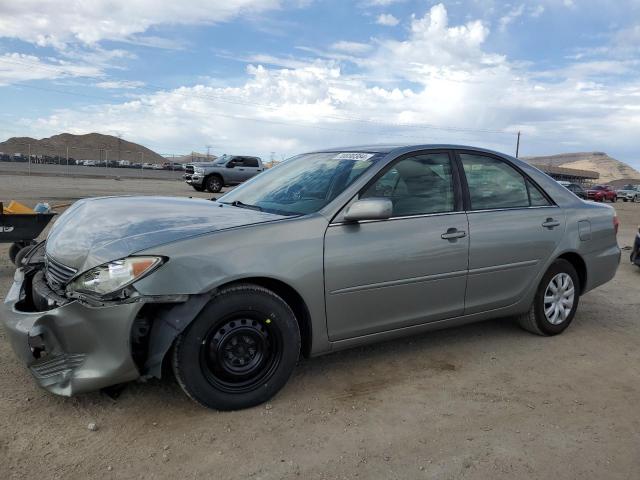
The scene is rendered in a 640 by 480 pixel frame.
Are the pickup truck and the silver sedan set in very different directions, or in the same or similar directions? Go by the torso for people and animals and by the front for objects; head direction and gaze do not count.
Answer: same or similar directions

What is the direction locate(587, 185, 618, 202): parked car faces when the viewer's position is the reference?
facing the viewer and to the left of the viewer

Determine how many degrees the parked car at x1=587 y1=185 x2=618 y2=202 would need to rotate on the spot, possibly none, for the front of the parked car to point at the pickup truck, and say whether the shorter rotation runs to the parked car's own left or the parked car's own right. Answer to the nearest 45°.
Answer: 0° — it already faces it

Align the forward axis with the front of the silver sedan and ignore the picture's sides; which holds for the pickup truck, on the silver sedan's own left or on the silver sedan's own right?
on the silver sedan's own right

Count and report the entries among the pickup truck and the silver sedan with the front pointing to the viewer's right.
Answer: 0

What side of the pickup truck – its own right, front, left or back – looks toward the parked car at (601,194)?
back
